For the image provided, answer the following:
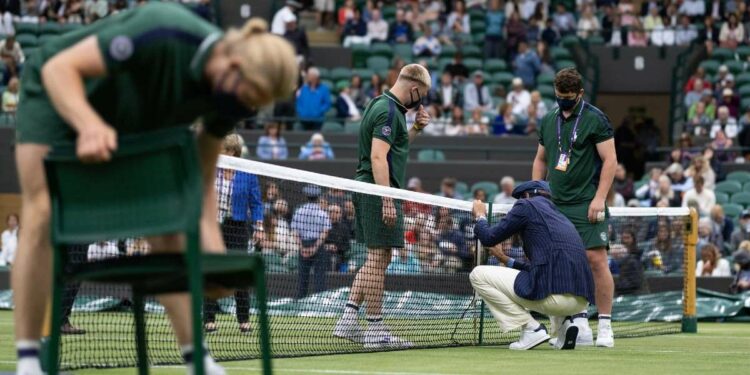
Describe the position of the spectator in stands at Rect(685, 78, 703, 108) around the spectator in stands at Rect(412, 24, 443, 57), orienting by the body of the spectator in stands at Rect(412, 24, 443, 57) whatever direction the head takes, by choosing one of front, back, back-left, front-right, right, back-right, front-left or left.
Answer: left

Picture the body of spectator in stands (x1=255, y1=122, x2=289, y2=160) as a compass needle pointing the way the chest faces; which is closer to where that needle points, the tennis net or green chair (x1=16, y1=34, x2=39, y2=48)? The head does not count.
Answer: the tennis net

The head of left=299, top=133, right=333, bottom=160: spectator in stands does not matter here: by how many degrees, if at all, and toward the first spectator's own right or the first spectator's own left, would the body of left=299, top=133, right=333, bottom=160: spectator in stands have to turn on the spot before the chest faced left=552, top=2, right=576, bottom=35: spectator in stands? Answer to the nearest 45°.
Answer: approximately 135° to the first spectator's own left

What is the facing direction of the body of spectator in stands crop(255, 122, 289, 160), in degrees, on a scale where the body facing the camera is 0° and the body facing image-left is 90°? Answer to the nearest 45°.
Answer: approximately 0°

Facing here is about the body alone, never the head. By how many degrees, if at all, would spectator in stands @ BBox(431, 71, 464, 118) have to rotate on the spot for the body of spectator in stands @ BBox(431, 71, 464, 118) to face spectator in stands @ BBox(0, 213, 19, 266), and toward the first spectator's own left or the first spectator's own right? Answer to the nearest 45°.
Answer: approximately 45° to the first spectator's own right

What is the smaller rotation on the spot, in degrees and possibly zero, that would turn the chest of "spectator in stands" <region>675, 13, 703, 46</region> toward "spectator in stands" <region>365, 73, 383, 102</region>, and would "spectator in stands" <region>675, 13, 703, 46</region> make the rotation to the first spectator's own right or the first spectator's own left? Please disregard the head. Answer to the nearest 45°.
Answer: approximately 45° to the first spectator's own right

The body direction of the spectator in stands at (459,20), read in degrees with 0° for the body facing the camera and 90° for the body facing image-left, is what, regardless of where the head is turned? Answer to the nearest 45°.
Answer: approximately 0°
